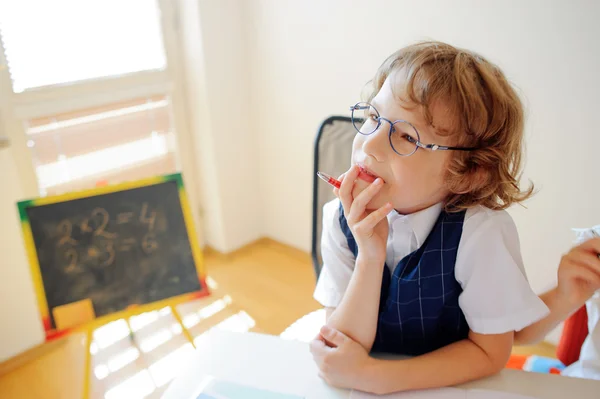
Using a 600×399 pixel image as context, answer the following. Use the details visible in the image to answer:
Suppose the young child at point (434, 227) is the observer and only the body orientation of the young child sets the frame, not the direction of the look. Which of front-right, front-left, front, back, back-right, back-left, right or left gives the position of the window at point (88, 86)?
right

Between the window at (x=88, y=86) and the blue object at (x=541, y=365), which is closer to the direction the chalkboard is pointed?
the blue object

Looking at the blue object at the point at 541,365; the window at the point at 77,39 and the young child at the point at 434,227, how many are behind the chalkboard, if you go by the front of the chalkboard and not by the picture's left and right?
1

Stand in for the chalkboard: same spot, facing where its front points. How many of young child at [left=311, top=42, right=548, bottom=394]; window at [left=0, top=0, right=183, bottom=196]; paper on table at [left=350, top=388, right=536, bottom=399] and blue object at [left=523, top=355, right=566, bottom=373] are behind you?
1

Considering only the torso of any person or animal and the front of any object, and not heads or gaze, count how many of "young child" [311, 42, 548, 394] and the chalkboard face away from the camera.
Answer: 0

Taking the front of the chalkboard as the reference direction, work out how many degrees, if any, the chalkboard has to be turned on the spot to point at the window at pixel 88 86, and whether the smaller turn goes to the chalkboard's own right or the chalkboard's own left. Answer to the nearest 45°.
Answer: approximately 180°

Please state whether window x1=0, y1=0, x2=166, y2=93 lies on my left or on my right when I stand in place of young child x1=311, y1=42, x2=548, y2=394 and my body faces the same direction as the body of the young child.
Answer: on my right

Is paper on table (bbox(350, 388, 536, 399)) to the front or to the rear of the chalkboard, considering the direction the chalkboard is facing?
to the front

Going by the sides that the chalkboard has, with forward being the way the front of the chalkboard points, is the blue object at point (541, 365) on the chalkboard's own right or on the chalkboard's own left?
on the chalkboard's own left

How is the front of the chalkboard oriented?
toward the camera

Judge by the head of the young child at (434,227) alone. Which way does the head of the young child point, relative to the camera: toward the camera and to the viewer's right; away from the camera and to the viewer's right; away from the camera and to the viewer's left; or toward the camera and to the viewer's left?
toward the camera and to the viewer's left

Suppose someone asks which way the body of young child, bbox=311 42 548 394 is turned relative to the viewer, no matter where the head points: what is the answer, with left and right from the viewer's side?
facing the viewer and to the left of the viewer
